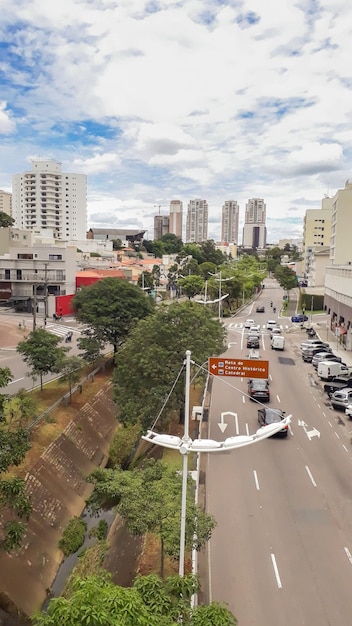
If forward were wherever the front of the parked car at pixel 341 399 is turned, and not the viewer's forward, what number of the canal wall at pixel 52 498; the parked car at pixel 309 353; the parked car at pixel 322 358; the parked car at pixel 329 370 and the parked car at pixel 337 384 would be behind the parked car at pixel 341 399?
1

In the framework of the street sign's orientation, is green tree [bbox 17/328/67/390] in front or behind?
behind

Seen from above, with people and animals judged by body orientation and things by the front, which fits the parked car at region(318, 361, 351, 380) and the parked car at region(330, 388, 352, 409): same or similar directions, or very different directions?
same or similar directions

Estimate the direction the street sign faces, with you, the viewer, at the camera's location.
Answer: facing the viewer

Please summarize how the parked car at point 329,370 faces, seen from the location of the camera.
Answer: facing away from the viewer and to the right of the viewer

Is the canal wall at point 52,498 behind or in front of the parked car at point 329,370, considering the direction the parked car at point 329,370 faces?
behind

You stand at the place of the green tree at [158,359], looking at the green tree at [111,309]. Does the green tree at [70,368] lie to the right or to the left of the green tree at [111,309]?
left

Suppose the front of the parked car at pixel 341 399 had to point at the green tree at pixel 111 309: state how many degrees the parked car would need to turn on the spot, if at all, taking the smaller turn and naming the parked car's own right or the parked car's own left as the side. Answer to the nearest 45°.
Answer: approximately 135° to the parked car's own left

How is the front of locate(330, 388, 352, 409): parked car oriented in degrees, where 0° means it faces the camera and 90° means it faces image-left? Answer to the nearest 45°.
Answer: approximately 225°

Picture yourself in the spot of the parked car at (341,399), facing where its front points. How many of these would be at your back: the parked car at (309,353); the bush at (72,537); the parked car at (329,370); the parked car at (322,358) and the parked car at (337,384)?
1

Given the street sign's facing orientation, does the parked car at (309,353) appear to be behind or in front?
behind

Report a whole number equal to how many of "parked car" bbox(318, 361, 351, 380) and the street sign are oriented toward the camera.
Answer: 1

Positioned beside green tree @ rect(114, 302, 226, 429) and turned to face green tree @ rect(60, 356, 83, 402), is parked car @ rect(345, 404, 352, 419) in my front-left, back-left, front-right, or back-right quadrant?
back-right
